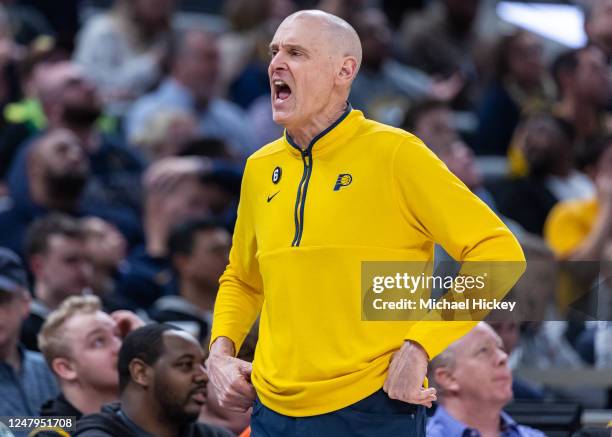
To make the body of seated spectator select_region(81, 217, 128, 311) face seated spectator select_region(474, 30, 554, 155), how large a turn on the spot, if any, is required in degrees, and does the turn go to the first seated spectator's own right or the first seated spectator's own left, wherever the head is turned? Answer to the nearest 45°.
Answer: approximately 90° to the first seated spectator's own left

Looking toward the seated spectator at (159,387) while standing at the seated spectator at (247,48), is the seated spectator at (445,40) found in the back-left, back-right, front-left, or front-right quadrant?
back-left

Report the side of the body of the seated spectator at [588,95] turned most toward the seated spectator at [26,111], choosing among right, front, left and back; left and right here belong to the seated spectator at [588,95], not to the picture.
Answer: right

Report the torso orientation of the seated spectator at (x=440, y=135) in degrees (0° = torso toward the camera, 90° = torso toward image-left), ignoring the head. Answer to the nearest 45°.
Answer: approximately 315°

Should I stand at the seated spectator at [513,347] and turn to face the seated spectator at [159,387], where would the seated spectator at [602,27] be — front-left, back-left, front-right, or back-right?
back-right

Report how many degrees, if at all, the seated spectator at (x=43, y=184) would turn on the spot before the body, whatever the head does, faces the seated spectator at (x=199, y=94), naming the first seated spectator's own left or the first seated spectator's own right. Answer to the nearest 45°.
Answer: approximately 90° to the first seated spectator's own left

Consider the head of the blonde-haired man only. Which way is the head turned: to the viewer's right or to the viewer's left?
to the viewer's right

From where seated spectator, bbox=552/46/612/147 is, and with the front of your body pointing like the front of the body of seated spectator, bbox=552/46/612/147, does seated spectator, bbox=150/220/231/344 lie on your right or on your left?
on your right

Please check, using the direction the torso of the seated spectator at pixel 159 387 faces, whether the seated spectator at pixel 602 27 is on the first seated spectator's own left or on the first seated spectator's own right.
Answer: on the first seated spectator's own left

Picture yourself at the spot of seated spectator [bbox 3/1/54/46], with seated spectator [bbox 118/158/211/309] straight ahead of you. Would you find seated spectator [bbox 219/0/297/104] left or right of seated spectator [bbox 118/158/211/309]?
left
